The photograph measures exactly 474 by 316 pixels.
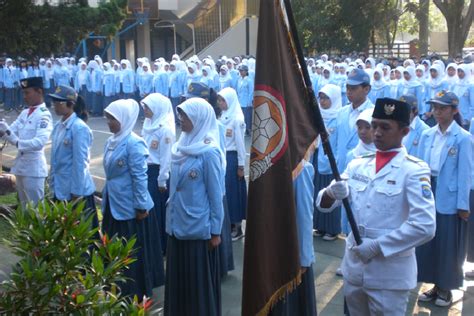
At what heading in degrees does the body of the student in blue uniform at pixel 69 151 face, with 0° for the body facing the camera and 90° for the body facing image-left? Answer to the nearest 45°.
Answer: approximately 45°

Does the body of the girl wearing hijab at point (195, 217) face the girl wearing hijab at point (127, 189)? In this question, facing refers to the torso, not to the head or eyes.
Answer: no

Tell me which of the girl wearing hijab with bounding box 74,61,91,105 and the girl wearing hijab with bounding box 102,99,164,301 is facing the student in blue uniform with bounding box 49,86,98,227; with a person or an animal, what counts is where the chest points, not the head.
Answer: the girl wearing hijab with bounding box 74,61,91,105

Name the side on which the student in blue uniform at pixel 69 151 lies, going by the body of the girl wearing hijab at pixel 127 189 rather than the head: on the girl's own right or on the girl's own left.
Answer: on the girl's own right

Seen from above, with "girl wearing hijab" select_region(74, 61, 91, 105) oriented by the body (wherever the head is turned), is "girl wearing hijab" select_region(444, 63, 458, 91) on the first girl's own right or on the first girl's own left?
on the first girl's own left

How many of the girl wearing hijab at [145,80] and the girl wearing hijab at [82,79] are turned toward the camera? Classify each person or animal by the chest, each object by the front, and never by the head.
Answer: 2

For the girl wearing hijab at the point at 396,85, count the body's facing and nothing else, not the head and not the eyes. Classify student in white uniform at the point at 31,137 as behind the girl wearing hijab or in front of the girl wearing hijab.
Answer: in front

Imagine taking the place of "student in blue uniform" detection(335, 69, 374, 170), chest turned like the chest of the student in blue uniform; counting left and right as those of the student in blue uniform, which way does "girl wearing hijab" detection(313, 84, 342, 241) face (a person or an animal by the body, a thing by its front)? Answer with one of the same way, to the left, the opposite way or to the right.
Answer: the same way

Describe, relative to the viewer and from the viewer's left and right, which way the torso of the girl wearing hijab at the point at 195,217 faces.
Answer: facing the viewer and to the left of the viewer

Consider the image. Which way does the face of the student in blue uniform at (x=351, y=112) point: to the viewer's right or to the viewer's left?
to the viewer's left

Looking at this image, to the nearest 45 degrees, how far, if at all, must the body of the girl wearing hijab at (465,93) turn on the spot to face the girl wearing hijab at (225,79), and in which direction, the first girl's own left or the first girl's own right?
approximately 45° to the first girl's own right

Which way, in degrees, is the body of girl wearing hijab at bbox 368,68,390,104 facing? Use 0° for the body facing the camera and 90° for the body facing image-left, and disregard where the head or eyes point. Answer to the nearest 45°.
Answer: approximately 45°

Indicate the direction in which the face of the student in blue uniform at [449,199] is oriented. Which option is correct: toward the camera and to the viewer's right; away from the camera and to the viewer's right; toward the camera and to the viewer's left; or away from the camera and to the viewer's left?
toward the camera and to the viewer's left

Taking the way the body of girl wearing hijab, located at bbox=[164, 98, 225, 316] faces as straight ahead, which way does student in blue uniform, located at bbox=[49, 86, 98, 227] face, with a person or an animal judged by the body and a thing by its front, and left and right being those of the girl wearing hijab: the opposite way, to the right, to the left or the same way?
the same way

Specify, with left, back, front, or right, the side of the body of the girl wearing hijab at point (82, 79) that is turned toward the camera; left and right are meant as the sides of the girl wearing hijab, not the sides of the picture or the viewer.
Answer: front

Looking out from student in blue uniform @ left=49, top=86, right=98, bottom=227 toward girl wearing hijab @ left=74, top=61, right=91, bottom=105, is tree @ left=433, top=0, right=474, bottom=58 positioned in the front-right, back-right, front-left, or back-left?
front-right

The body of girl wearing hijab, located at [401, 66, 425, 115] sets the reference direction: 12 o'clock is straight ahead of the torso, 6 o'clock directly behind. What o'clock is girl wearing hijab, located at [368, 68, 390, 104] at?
girl wearing hijab, located at [368, 68, 390, 104] is roughly at 2 o'clock from girl wearing hijab, located at [401, 66, 425, 115].
